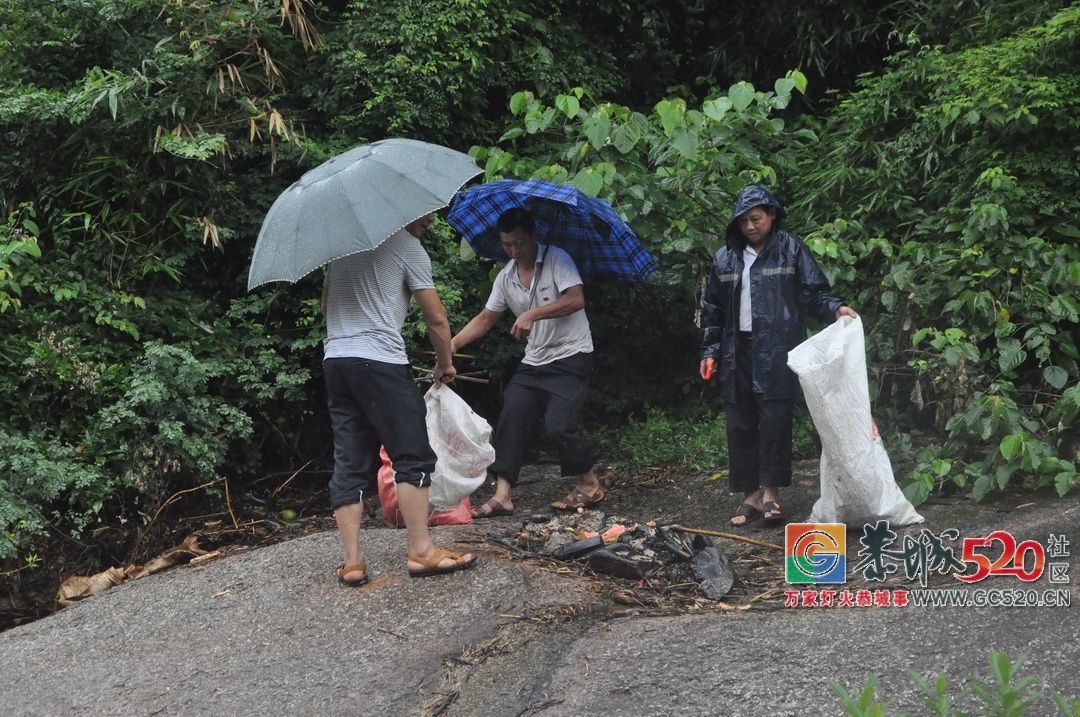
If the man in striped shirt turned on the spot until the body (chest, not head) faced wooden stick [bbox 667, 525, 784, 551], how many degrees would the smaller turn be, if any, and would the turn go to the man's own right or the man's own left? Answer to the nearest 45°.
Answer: approximately 45° to the man's own right

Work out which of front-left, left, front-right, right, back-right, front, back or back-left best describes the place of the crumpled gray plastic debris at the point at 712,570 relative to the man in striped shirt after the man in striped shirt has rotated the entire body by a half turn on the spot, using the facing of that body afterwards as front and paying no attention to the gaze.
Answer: back-left

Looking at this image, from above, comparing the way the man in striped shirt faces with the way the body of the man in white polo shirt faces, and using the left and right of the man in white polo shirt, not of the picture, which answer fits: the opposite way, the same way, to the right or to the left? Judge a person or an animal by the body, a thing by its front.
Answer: the opposite way

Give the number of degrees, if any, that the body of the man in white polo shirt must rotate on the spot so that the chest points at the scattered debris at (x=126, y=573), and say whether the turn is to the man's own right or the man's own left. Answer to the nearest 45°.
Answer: approximately 45° to the man's own right

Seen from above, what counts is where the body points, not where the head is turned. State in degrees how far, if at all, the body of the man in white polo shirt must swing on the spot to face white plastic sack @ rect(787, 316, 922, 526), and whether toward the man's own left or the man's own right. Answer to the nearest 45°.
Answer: approximately 90° to the man's own left

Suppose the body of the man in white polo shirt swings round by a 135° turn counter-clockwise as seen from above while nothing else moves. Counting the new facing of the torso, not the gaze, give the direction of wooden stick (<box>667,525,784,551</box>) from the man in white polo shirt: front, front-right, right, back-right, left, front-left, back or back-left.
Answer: front-right

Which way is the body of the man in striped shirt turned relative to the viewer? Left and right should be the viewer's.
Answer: facing away from the viewer and to the right of the viewer

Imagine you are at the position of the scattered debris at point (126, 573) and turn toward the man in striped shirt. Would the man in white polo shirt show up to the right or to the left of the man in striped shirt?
left

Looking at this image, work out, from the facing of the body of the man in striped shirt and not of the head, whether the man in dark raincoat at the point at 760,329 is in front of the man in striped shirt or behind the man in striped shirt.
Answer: in front

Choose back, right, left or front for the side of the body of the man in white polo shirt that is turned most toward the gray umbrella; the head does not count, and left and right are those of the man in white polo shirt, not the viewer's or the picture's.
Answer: front
